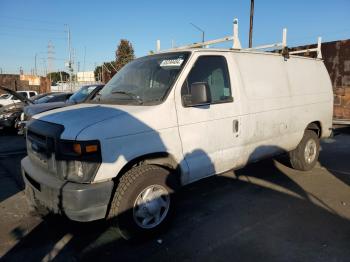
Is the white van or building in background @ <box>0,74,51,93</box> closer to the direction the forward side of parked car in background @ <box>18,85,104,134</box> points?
the white van

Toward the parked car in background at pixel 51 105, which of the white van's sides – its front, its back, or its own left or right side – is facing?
right

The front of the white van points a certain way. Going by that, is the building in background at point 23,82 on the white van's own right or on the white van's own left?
on the white van's own right

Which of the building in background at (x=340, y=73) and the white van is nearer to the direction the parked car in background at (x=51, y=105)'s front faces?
the white van

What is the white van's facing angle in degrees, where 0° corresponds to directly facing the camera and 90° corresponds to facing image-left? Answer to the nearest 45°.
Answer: approximately 45°

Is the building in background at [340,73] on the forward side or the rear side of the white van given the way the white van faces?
on the rear side

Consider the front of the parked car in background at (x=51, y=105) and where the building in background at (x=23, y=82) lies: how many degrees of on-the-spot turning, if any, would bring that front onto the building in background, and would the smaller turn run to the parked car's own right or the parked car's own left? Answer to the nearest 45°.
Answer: approximately 135° to the parked car's own right
